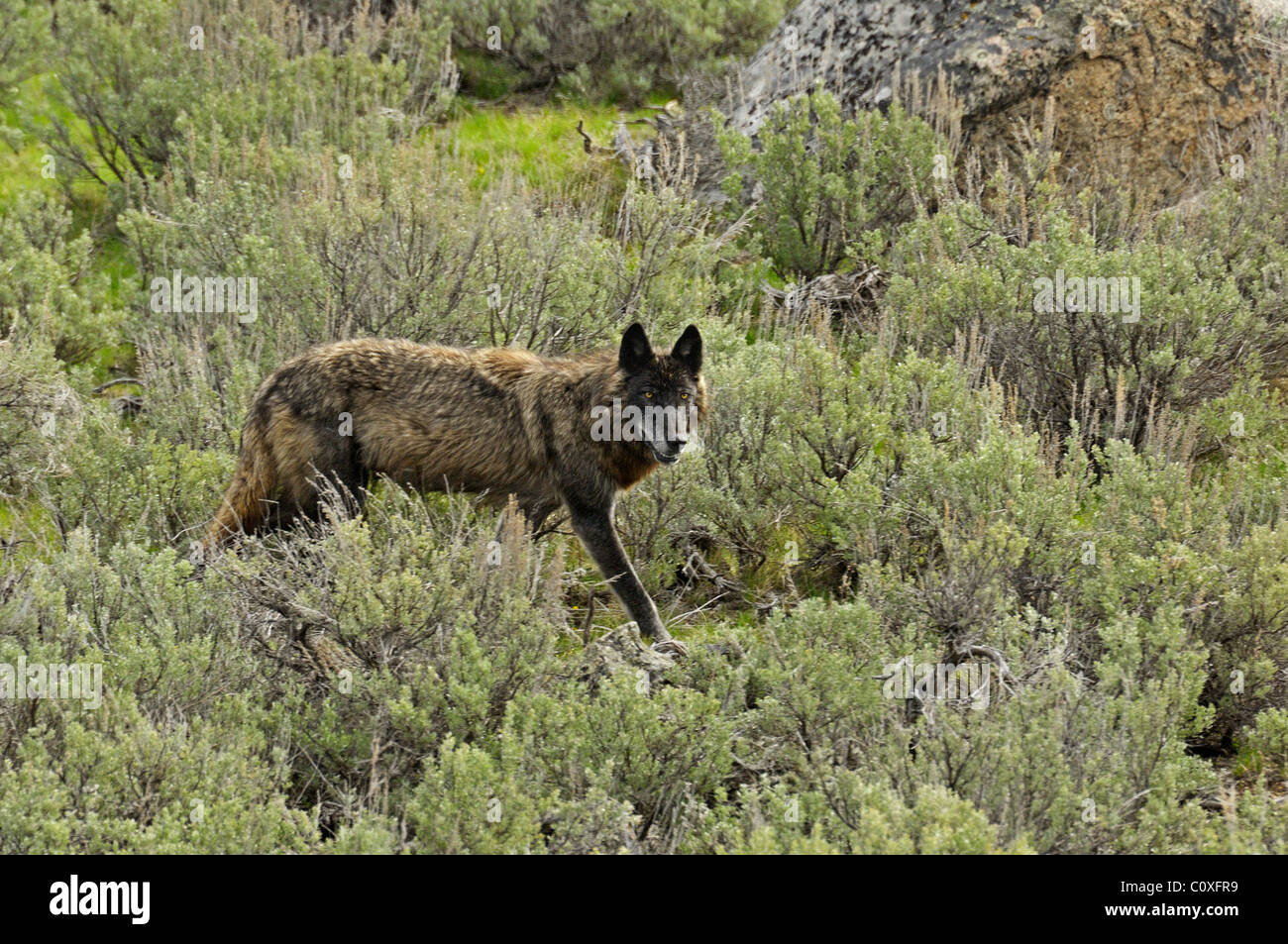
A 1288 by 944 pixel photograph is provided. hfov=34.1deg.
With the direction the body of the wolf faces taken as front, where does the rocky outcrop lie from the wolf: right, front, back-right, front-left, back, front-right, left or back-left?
front-left

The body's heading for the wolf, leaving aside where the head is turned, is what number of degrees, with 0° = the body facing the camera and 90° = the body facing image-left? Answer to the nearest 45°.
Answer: approximately 270°
